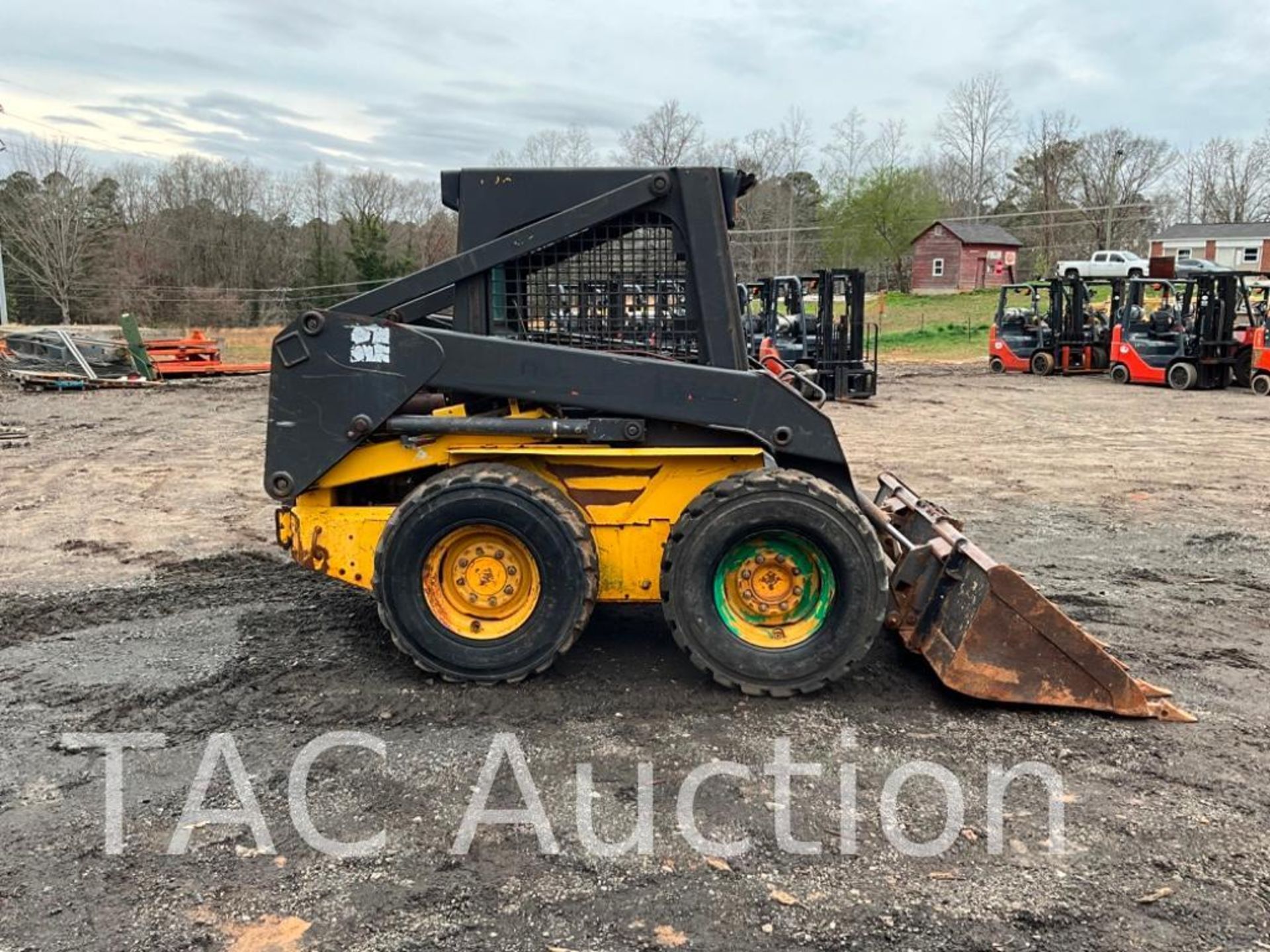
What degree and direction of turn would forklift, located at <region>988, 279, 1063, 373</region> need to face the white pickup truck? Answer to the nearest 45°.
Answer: approximately 90° to its left

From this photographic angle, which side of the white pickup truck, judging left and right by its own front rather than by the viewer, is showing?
right

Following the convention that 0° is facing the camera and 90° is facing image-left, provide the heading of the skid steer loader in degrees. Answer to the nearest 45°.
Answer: approximately 270°

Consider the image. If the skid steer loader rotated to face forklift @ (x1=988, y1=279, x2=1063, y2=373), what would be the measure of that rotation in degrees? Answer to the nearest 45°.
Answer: approximately 90° to its left

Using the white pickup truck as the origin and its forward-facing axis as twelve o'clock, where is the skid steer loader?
The skid steer loader is roughly at 3 o'clock from the white pickup truck.

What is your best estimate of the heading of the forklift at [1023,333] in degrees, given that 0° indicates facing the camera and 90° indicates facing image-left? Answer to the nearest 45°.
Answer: approximately 270°

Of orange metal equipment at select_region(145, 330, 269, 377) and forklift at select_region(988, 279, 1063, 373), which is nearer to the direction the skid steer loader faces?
the forklift

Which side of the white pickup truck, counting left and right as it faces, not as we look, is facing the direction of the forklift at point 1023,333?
right

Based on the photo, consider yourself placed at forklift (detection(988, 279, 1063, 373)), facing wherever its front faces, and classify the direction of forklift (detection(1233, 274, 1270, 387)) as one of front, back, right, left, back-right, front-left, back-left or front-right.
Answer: front-right

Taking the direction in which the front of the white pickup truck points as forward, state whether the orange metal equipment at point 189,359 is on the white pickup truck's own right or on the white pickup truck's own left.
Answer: on the white pickup truck's own right

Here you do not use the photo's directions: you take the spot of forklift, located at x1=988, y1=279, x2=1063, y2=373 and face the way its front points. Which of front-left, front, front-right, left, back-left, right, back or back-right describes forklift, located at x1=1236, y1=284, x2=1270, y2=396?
front-right

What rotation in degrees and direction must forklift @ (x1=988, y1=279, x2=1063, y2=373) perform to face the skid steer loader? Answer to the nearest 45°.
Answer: approximately 90° to its right

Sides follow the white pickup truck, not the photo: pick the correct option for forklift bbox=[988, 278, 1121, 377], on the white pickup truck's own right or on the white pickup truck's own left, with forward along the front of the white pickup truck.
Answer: on the white pickup truck's own right

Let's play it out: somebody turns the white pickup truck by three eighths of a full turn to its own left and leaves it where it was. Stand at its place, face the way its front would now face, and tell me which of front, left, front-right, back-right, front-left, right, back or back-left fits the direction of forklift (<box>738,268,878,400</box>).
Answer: back-left

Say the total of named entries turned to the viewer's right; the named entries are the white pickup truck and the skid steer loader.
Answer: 2
